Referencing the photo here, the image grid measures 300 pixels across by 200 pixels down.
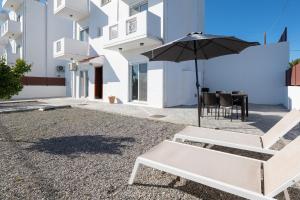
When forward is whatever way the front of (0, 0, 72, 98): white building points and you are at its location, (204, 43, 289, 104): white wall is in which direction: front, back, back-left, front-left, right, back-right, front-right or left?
left

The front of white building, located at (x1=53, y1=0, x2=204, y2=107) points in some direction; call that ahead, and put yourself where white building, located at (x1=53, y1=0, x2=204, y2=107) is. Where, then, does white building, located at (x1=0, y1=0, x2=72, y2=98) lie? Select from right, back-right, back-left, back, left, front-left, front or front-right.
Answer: right

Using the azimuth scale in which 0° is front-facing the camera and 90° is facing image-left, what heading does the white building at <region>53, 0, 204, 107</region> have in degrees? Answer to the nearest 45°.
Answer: approximately 45°

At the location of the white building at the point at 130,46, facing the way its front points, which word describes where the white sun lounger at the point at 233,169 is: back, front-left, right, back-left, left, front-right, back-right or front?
front-left

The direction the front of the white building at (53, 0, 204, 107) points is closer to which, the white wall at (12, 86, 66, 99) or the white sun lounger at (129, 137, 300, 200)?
the white sun lounger

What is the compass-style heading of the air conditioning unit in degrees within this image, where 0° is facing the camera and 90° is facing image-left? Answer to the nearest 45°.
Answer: approximately 0°

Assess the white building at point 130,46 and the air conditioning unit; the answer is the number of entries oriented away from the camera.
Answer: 0

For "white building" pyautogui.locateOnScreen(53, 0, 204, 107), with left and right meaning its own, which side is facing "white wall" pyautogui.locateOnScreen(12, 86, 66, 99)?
right

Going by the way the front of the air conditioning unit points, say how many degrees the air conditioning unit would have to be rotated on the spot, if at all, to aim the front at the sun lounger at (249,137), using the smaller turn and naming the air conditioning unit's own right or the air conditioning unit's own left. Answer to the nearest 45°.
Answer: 0° — it already faces it
